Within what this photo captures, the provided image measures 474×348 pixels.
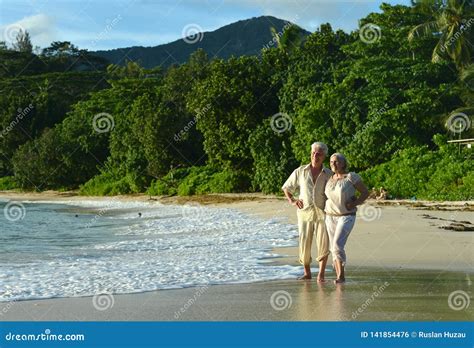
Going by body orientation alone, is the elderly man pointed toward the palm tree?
no

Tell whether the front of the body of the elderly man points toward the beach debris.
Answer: no

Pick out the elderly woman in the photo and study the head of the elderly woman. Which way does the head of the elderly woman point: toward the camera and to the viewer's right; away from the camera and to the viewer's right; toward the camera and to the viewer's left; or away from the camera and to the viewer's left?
toward the camera and to the viewer's left

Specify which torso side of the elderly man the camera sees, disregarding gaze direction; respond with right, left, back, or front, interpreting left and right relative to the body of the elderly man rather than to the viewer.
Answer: front
